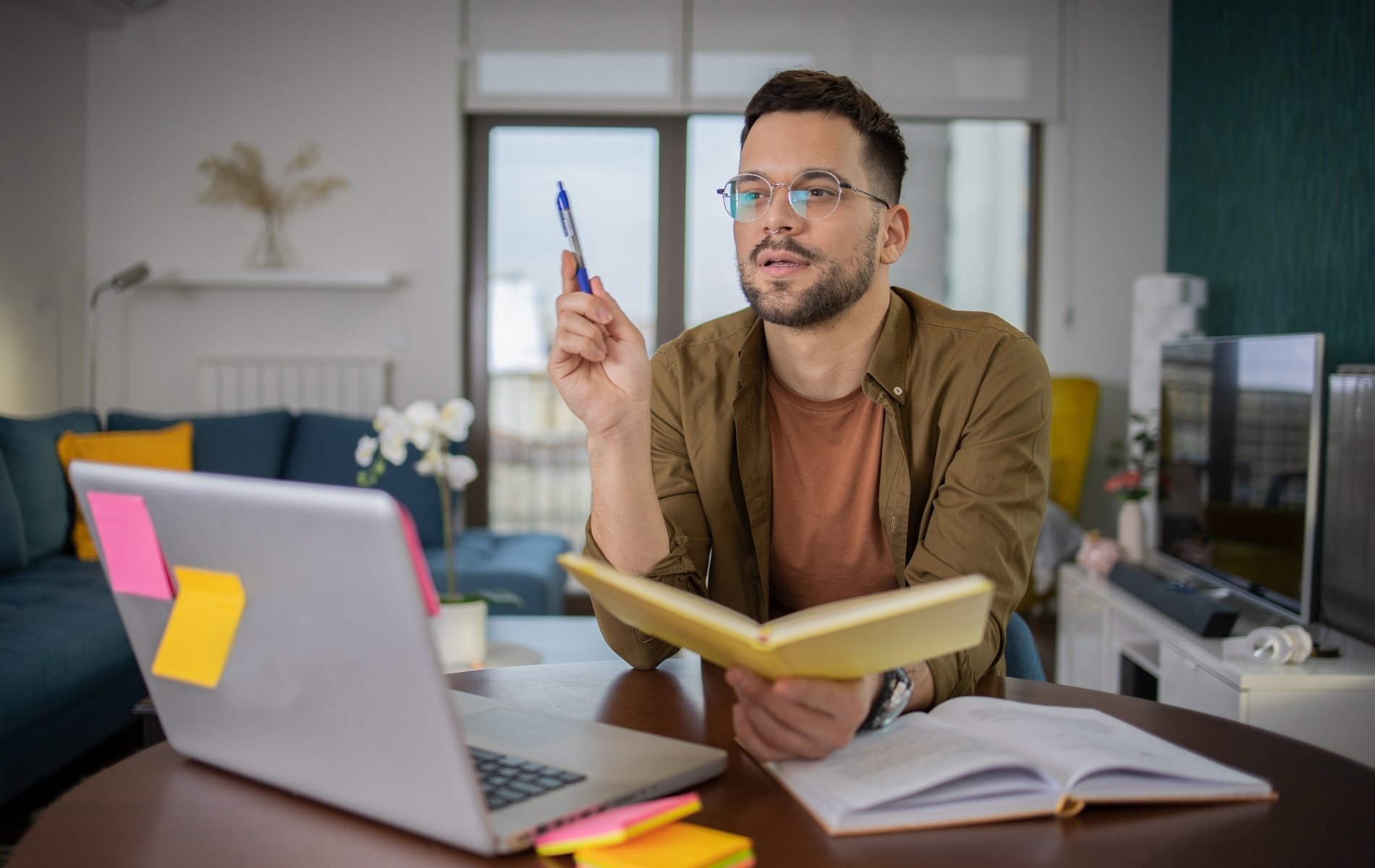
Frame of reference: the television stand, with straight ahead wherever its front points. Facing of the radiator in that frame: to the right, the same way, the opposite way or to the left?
to the left

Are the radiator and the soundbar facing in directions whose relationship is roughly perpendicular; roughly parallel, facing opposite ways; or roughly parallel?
roughly perpendicular

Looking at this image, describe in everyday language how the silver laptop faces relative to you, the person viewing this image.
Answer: facing away from the viewer and to the right of the viewer

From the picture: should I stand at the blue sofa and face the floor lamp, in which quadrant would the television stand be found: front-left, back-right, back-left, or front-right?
back-right

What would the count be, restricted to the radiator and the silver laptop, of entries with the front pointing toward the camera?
1

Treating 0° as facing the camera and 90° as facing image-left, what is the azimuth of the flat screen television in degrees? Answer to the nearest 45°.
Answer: approximately 45°

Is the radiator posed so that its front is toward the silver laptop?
yes
